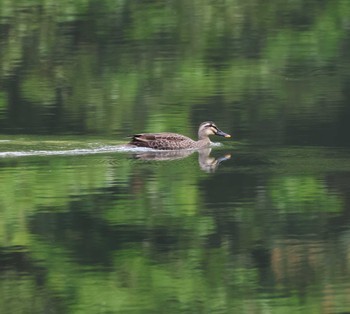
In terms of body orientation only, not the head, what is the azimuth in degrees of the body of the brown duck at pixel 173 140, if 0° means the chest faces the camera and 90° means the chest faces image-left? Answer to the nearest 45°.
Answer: approximately 270°
